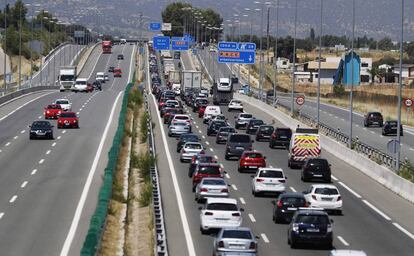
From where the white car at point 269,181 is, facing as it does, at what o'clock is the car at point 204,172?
The car is roughly at 10 o'clock from the white car.

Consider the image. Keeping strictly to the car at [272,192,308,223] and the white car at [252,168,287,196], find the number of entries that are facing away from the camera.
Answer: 2

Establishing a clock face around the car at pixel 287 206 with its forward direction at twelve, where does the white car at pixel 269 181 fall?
The white car is roughly at 12 o'clock from the car.

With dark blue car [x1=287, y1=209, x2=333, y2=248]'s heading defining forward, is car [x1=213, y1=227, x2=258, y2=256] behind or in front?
behind

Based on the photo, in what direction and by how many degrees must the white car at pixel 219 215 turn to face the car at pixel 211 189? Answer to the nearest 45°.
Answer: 0° — it already faces it

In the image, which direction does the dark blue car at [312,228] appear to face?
away from the camera

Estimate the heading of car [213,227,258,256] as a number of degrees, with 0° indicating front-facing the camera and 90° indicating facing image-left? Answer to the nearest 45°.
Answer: approximately 180°

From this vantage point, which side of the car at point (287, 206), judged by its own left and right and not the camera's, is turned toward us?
back

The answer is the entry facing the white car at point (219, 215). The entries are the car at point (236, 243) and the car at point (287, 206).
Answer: the car at point (236, 243)

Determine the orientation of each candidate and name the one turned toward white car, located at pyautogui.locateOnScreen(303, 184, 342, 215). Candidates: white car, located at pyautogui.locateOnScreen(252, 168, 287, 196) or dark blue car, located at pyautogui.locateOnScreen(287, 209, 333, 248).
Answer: the dark blue car

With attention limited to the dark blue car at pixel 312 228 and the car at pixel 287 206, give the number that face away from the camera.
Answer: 2

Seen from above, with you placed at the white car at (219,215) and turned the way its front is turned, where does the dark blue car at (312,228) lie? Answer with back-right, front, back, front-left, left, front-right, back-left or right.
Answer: back-right
